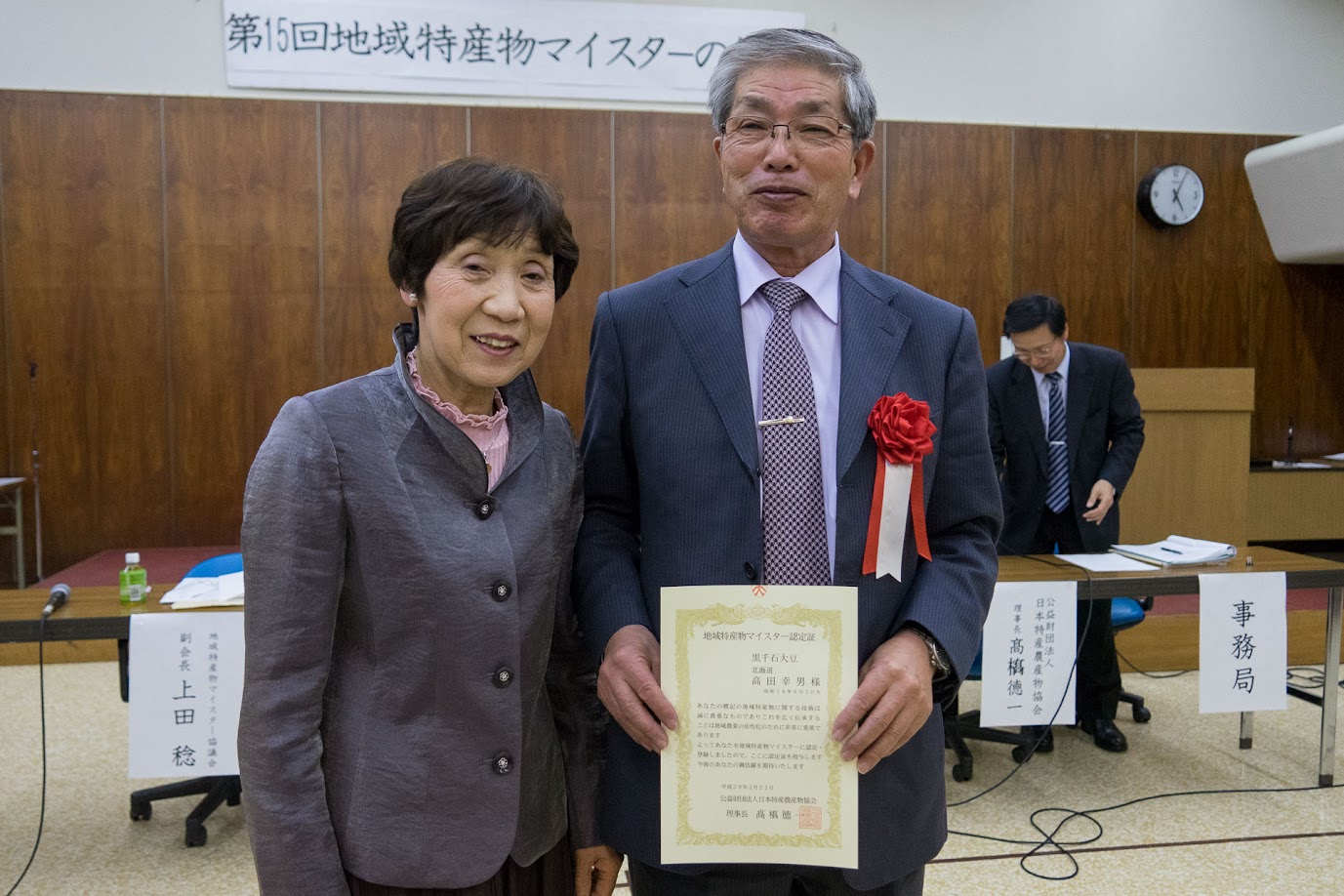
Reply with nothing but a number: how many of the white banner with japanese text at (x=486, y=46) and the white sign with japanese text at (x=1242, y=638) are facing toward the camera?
2

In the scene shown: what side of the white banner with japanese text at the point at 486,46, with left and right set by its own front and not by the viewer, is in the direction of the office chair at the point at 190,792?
front

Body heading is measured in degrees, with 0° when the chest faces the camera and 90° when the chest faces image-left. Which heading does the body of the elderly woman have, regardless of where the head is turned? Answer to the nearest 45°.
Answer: approximately 315°

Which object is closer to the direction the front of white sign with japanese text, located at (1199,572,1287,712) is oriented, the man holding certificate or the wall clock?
the man holding certificate

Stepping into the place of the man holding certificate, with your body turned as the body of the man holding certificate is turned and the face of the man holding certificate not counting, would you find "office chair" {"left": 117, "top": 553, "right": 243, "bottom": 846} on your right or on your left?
on your right

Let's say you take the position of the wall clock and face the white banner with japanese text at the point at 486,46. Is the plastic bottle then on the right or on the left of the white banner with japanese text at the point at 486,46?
left

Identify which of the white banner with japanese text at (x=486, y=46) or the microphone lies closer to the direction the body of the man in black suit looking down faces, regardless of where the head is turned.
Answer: the microphone

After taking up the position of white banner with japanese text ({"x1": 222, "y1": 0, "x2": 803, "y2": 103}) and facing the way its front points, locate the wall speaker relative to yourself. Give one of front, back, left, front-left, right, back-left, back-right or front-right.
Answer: left

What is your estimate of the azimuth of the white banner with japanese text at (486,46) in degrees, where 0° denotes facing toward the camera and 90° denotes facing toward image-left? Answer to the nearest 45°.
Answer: approximately 0°

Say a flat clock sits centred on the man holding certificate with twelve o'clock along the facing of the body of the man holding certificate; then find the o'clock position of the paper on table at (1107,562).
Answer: The paper on table is roughly at 7 o'clock from the man holding certificate.
